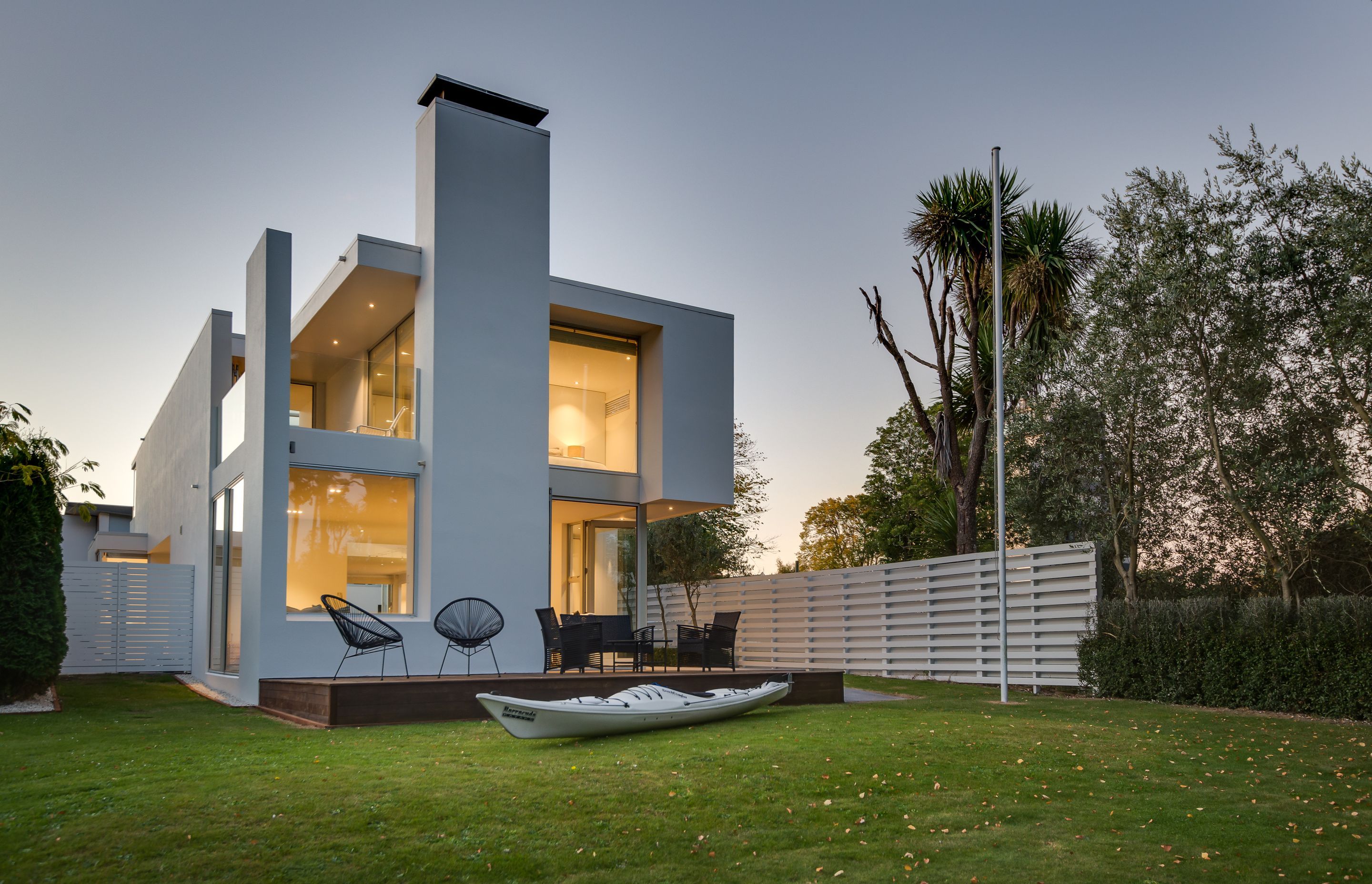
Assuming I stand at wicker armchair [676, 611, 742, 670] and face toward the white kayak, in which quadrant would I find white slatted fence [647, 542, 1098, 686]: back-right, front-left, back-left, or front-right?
back-left

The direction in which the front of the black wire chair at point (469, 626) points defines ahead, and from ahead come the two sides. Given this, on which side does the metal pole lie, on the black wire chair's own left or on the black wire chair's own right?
on the black wire chair's own left

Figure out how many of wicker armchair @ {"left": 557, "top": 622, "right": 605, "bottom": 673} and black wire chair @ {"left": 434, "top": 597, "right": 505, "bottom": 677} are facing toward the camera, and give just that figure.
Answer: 1

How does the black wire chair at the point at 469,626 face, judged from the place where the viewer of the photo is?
facing the viewer
